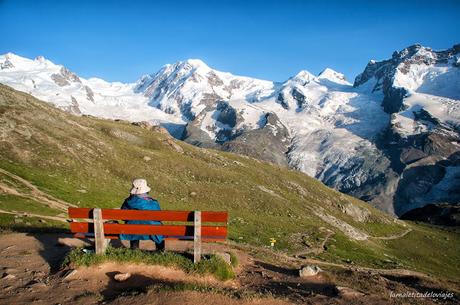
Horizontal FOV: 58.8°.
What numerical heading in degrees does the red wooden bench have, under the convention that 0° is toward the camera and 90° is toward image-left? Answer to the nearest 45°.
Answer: approximately 180°

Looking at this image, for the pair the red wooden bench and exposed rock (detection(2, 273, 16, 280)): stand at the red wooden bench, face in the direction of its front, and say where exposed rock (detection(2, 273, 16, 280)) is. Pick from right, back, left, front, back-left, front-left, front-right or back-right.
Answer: left

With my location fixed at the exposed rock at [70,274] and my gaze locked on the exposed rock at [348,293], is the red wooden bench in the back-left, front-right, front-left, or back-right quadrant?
front-left

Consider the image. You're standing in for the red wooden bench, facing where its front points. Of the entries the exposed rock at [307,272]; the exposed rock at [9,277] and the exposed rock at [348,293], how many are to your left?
1

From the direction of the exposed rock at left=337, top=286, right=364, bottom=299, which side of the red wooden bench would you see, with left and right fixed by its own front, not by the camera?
right

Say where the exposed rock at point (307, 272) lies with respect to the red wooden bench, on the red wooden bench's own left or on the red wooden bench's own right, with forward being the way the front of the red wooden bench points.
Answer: on the red wooden bench's own right

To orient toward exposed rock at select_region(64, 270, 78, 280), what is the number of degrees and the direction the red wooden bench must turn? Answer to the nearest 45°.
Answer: approximately 90° to its left
